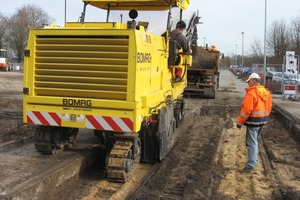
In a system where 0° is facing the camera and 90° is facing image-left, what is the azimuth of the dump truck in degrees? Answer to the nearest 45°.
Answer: approximately 180°

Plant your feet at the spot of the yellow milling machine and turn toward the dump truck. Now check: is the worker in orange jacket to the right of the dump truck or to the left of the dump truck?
right

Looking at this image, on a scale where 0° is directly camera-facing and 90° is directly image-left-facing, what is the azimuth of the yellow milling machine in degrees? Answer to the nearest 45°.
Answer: approximately 225°

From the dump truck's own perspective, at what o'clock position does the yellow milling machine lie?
The yellow milling machine is roughly at 6 o'clock from the dump truck.

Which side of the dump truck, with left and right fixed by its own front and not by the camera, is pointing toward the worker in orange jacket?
back
